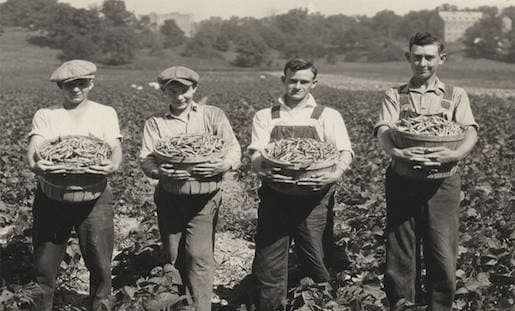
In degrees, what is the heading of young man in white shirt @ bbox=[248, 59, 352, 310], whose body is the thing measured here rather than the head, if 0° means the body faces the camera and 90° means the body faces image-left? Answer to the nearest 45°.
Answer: approximately 0°

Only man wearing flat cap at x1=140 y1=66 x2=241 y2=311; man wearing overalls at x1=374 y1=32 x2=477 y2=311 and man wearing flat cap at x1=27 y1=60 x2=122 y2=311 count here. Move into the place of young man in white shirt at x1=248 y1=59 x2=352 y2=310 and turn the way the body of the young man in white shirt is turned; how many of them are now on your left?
1

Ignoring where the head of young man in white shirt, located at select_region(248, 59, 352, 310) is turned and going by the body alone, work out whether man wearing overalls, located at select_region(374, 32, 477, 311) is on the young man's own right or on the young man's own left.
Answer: on the young man's own left

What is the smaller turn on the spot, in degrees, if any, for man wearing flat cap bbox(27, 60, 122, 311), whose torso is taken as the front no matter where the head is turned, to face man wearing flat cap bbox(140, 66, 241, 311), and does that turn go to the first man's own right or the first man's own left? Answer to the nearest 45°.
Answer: approximately 90° to the first man's own left

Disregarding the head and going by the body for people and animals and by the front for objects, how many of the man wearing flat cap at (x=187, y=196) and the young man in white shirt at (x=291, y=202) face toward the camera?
2

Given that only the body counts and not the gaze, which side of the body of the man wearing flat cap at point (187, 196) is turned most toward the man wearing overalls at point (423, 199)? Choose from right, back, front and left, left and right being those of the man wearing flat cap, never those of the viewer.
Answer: left

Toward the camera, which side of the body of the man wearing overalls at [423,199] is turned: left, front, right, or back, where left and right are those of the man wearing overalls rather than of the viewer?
front

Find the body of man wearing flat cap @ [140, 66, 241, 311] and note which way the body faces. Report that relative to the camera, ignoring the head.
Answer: toward the camera

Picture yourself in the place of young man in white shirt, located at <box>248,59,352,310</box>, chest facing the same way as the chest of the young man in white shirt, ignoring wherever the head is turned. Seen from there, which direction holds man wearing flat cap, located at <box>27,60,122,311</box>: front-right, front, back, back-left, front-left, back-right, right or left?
right

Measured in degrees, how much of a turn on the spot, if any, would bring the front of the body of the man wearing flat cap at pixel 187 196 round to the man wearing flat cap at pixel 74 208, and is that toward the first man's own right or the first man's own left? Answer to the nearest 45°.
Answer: approximately 90° to the first man's own right

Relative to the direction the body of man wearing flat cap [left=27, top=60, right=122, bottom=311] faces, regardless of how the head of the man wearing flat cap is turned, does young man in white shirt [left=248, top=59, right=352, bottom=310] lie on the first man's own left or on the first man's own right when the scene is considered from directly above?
on the first man's own left

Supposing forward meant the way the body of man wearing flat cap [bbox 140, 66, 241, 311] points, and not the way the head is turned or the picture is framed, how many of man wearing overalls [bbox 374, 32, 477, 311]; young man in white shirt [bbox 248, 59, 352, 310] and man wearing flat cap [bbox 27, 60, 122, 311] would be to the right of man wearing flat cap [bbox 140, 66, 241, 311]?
1
